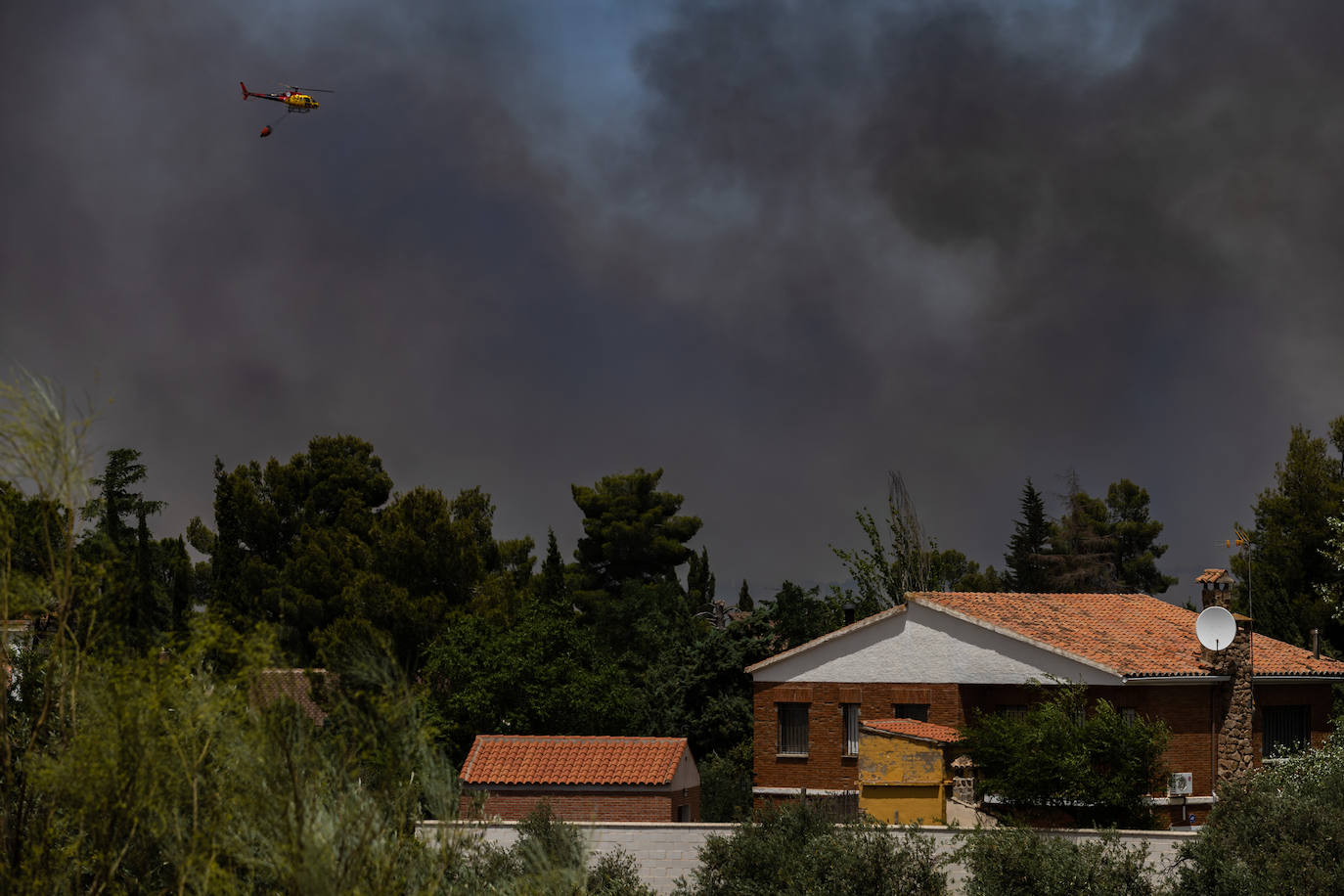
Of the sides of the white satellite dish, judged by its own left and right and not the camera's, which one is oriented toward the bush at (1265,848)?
front

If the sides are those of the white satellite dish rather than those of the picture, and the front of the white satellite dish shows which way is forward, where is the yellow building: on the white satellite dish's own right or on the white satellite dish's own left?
on the white satellite dish's own right

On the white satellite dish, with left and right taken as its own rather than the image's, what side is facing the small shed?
right

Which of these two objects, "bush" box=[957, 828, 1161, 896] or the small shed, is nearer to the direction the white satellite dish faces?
the bush

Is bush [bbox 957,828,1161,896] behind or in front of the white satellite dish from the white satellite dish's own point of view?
in front

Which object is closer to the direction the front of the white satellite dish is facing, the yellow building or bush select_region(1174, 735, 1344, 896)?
the bush

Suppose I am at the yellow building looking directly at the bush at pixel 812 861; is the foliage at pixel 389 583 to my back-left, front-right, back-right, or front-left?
back-right

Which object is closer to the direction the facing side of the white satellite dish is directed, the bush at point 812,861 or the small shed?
the bush

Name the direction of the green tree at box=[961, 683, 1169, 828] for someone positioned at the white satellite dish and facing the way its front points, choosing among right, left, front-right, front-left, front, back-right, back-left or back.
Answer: front-right

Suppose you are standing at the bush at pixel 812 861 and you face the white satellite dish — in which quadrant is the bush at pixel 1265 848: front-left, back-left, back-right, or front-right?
front-right

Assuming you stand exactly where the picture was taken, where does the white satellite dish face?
facing the viewer

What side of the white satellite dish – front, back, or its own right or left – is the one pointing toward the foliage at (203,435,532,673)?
right

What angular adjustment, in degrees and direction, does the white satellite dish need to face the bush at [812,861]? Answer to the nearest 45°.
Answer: approximately 45° to its right
